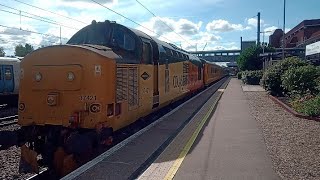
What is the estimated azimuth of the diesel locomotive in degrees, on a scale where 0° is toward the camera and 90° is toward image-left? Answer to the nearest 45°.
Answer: approximately 45°

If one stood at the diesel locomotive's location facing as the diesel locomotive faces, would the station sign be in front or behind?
behind

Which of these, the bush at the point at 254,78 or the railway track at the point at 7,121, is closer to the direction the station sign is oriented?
the railway track

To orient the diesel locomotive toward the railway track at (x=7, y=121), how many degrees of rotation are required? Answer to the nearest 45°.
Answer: approximately 90° to its right

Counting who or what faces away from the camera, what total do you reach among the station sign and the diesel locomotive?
0

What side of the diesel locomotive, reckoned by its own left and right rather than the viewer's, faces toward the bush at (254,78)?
back

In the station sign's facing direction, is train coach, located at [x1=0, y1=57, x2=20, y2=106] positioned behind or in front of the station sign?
in front

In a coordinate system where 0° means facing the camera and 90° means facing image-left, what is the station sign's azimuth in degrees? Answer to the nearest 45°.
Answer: approximately 45°
